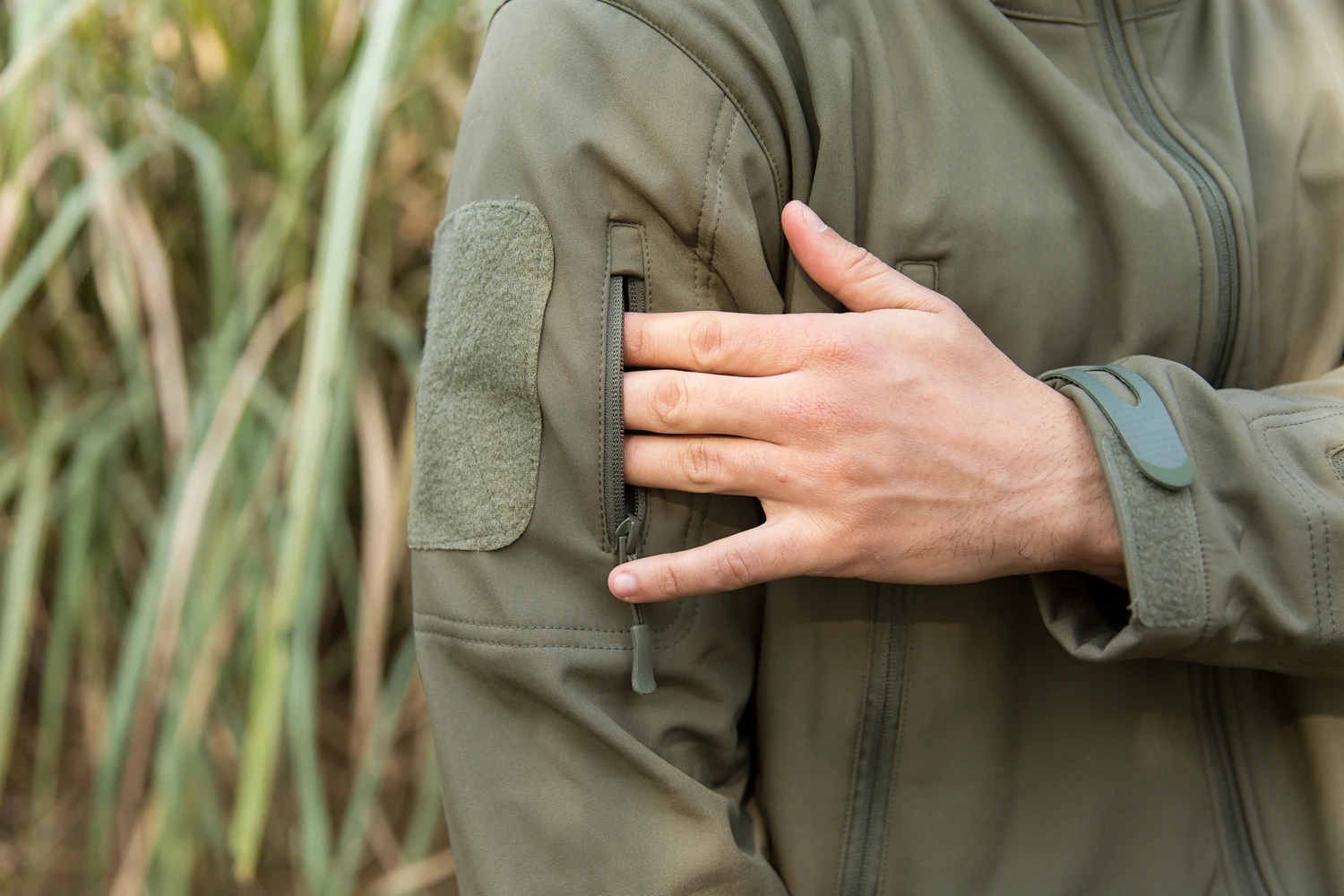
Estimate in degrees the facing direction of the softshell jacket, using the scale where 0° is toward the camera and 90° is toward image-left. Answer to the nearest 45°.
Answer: approximately 315°
